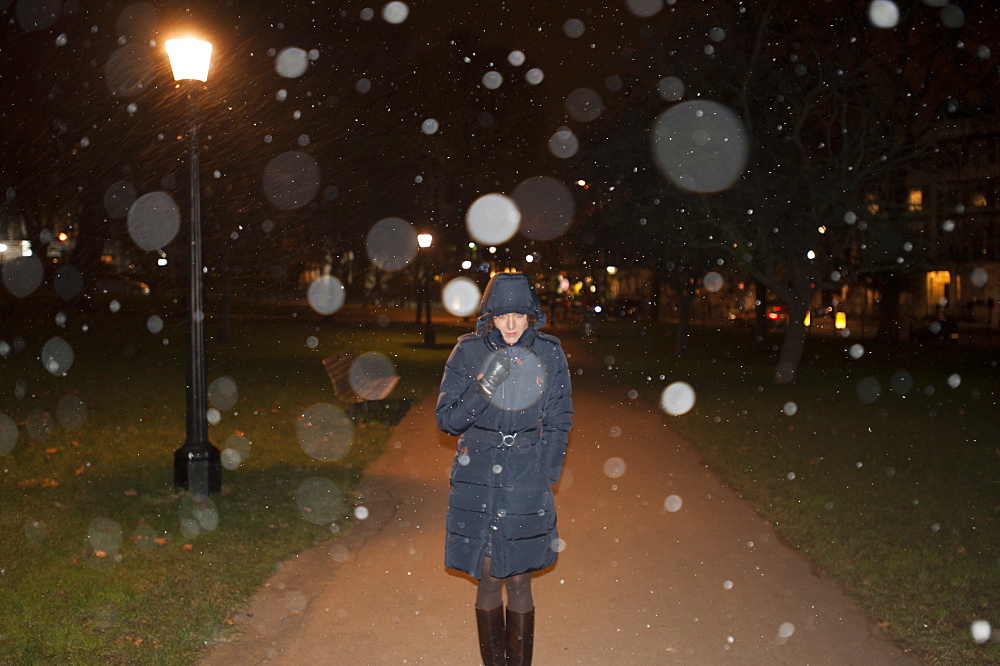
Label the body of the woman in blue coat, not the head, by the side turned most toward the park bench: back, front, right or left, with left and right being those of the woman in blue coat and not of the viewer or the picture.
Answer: back

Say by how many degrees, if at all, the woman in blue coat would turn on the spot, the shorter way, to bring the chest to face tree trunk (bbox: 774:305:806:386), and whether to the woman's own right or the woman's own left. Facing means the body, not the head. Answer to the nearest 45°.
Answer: approximately 180°

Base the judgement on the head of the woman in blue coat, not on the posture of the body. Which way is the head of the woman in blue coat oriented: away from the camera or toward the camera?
toward the camera

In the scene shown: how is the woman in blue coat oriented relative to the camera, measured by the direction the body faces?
toward the camera
